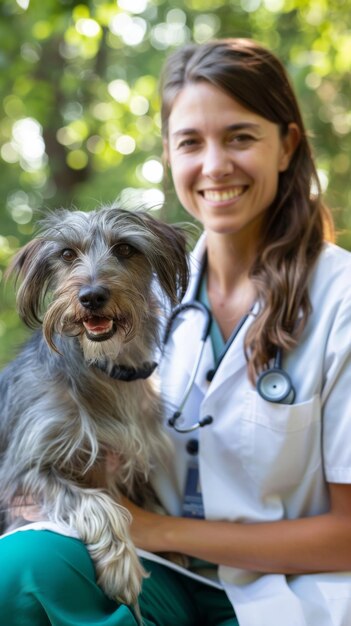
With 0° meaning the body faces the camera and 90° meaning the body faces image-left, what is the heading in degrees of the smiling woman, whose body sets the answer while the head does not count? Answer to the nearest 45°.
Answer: approximately 45°
